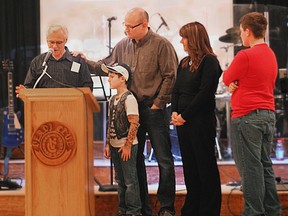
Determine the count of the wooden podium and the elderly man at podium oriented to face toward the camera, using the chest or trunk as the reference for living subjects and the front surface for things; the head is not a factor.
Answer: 2

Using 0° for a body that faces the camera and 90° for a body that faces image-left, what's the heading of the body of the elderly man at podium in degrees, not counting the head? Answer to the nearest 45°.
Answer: approximately 0°

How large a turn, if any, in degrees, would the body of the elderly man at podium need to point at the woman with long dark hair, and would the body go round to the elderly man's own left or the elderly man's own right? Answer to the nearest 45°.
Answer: approximately 45° to the elderly man's own left

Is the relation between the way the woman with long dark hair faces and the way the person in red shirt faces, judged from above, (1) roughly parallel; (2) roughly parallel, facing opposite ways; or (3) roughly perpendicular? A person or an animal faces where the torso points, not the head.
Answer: roughly perpendicular

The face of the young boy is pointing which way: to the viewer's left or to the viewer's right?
to the viewer's left

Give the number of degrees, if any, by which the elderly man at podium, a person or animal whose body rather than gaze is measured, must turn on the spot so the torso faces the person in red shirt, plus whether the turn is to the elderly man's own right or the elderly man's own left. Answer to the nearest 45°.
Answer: approximately 45° to the elderly man's own left

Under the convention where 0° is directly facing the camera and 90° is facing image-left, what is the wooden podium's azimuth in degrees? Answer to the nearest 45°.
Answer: approximately 0°

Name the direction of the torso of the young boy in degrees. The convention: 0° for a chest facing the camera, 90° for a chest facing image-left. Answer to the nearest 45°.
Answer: approximately 45°

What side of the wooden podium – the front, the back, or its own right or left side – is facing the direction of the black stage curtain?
back

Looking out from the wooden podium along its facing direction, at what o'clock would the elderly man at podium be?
The elderly man at podium is roughly at 6 o'clock from the wooden podium.

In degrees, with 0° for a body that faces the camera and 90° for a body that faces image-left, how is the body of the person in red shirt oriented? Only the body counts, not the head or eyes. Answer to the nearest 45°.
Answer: approximately 135°
